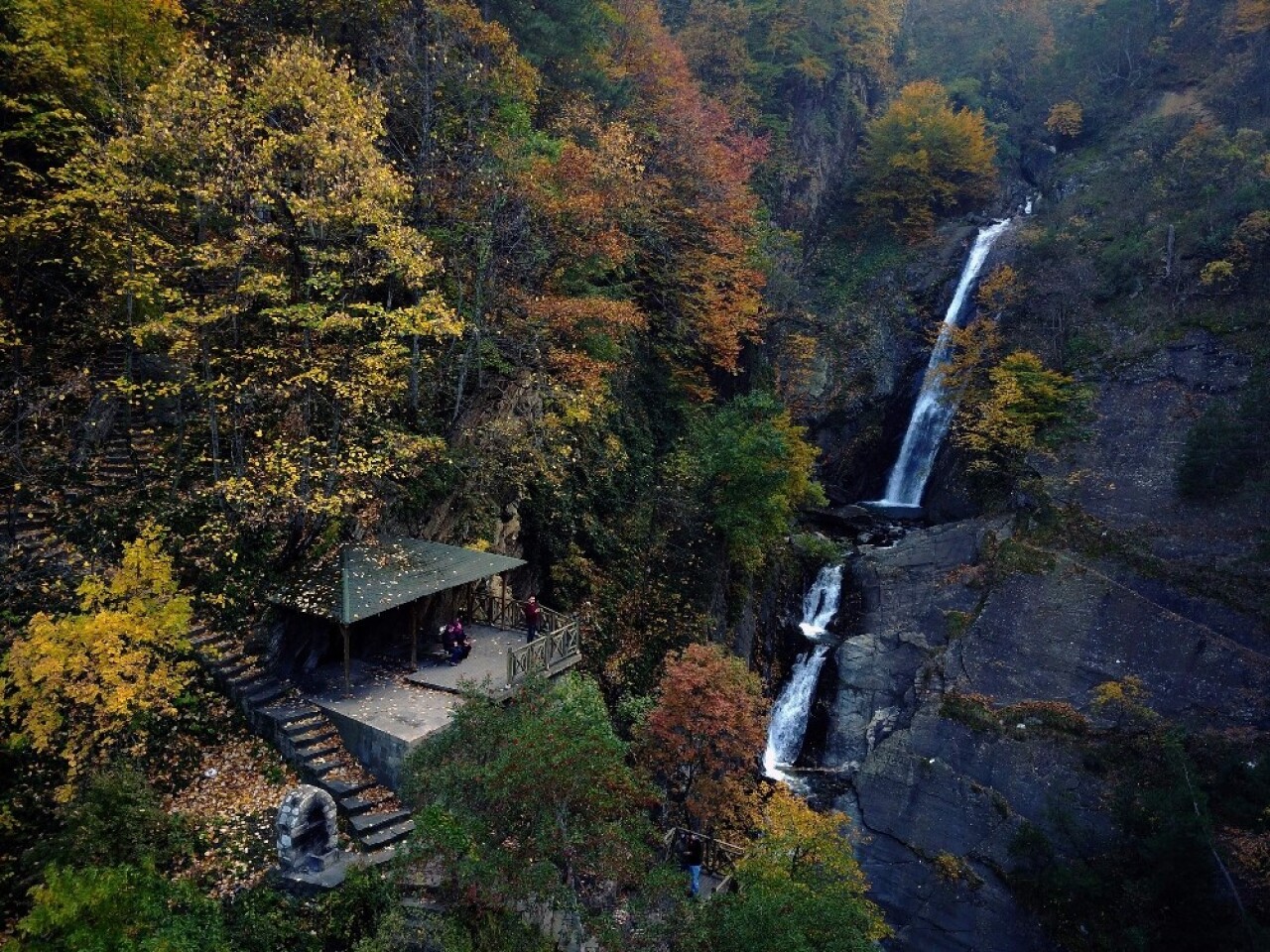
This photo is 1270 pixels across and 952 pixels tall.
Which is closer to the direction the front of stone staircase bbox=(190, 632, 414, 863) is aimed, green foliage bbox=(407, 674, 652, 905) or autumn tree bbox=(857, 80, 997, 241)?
the green foliage

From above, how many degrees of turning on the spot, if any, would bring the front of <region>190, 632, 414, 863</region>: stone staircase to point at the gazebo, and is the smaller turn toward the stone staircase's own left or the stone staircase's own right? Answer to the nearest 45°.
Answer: approximately 90° to the stone staircase's own left

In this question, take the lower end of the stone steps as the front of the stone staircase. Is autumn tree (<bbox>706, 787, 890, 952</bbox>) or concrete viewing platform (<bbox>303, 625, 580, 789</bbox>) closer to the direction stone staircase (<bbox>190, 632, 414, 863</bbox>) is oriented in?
the autumn tree

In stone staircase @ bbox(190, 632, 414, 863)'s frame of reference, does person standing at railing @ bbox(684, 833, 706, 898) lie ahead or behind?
ahead

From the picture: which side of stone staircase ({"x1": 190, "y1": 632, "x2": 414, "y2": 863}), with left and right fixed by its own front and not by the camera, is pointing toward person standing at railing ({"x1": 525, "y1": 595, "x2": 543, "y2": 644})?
left

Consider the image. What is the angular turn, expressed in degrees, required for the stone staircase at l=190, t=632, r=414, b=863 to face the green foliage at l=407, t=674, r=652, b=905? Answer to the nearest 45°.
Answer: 0° — it already faces it

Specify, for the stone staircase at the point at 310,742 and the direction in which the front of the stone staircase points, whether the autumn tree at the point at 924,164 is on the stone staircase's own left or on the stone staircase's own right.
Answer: on the stone staircase's own left

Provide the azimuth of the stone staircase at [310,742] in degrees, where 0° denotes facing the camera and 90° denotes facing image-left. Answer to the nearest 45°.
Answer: approximately 315°

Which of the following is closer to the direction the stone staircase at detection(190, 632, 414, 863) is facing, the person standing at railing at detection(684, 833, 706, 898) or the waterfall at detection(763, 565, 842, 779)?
the person standing at railing

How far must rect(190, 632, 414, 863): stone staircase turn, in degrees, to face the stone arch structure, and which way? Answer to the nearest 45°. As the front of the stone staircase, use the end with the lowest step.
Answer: approximately 45° to its right
